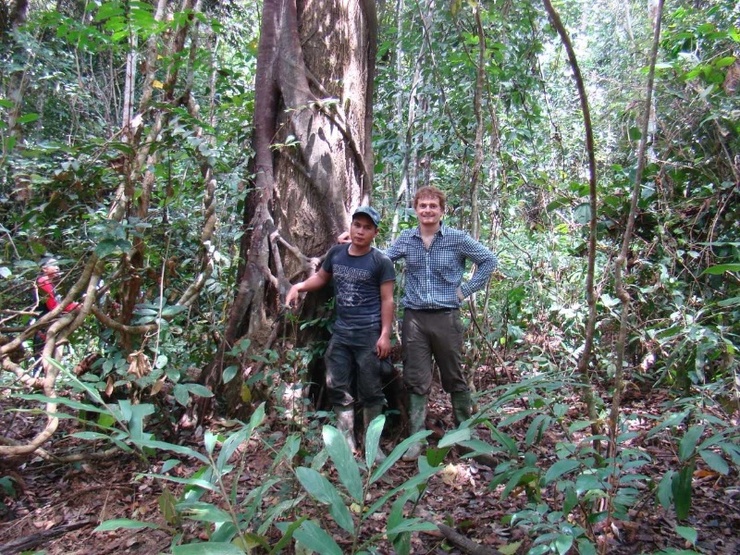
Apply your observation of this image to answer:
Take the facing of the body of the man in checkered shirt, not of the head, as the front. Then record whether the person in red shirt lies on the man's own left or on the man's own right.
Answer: on the man's own right

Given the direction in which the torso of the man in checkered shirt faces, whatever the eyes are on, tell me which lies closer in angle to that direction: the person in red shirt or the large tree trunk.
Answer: the large tree trunk

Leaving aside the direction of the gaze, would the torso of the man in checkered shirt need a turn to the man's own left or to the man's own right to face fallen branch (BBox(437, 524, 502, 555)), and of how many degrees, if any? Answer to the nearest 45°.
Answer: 0° — they already face it

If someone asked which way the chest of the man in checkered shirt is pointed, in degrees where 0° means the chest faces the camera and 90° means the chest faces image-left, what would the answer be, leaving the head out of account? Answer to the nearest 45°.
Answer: approximately 0°

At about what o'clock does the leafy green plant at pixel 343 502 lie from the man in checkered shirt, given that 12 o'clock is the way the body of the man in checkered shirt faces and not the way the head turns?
The leafy green plant is roughly at 12 o'clock from the man in checkered shirt.

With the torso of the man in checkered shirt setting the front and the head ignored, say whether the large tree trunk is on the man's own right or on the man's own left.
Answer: on the man's own right
